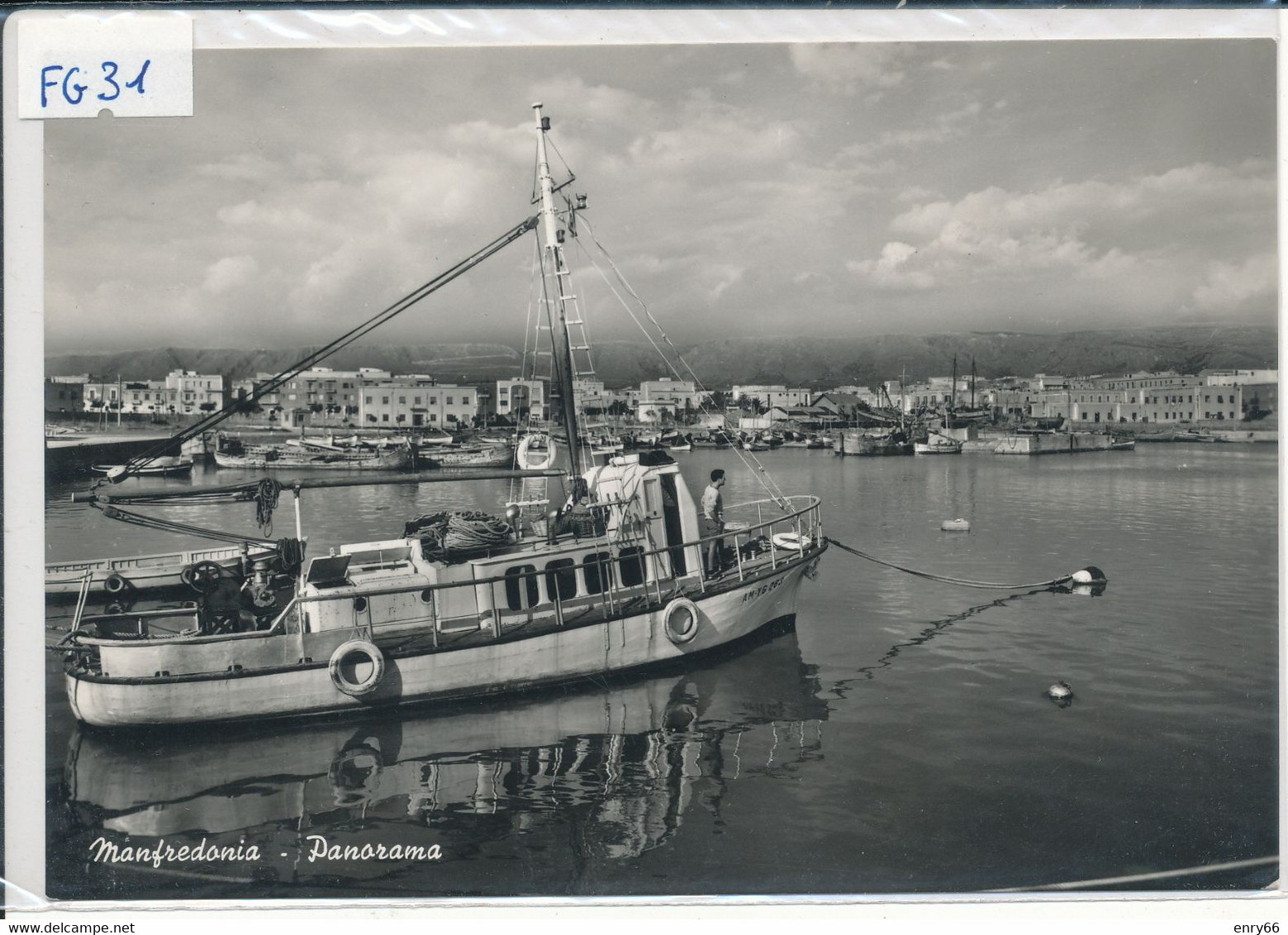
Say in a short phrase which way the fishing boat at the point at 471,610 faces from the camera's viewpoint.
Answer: facing away from the viewer and to the right of the viewer

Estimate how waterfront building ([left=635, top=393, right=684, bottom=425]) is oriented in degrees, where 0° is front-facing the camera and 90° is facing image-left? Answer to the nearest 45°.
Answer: approximately 0°

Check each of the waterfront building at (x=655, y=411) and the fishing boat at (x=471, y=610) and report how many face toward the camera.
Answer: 1

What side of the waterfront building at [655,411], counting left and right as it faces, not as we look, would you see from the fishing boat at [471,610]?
front
